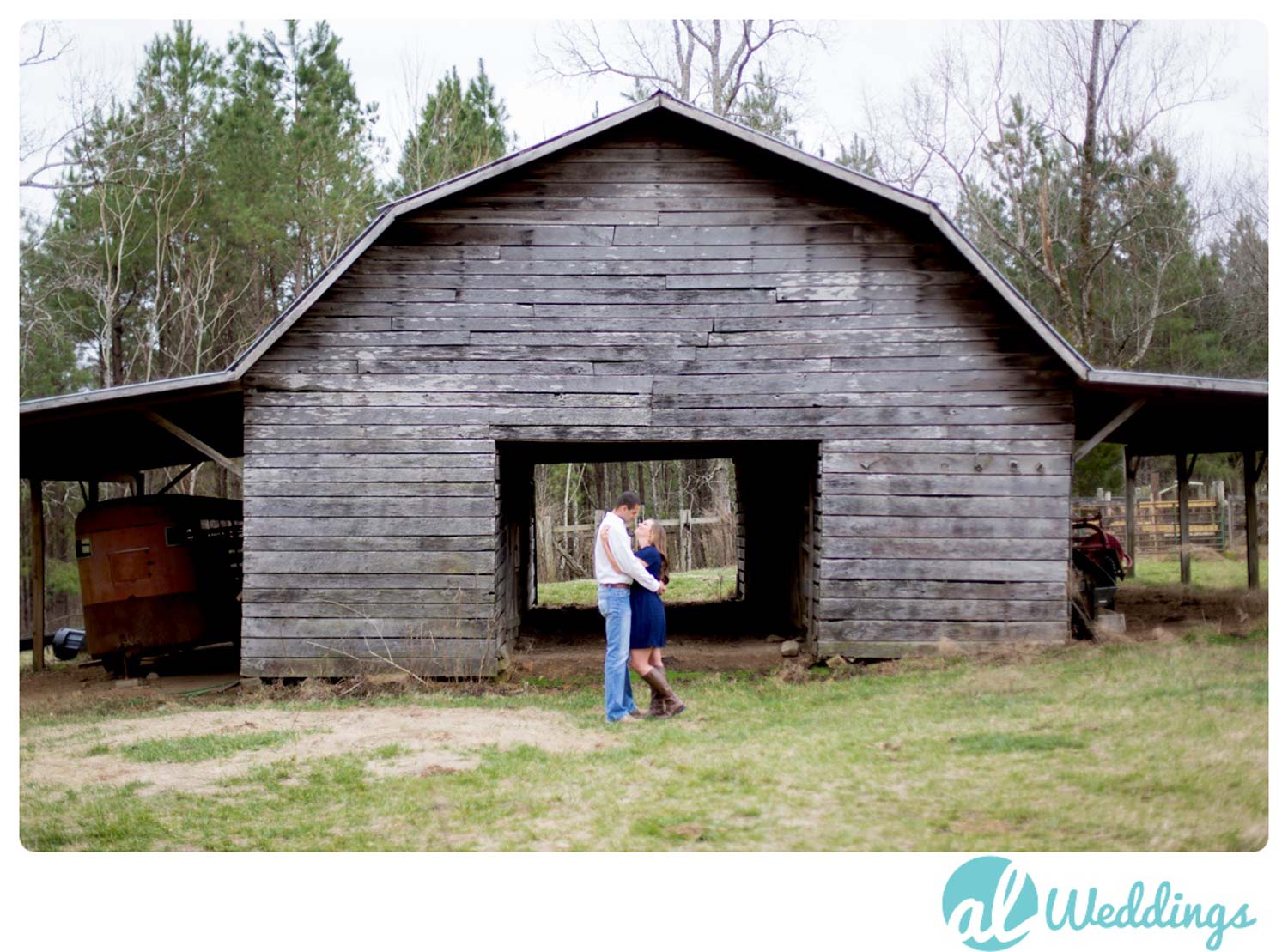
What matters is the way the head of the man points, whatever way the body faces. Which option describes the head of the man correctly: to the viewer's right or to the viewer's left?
to the viewer's right

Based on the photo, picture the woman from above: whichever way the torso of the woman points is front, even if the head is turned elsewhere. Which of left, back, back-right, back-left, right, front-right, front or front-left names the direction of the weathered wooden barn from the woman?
right

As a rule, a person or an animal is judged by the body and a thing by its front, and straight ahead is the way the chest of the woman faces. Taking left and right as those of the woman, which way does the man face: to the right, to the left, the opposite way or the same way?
the opposite way

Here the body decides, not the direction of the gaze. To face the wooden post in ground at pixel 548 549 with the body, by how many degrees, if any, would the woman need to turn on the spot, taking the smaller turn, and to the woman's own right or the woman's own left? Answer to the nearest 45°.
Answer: approximately 90° to the woman's own right

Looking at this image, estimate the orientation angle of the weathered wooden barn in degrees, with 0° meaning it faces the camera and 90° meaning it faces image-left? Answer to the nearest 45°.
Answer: approximately 0°

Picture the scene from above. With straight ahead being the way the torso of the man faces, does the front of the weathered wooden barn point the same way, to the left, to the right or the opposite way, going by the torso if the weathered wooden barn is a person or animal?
to the right

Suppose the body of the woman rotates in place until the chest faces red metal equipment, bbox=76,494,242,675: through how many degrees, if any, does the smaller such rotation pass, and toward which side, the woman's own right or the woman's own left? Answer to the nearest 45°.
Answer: approximately 45° to the woman's own right

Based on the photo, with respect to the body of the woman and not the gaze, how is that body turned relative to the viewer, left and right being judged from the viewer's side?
facing to the left of the viewer

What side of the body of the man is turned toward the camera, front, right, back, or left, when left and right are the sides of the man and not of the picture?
right

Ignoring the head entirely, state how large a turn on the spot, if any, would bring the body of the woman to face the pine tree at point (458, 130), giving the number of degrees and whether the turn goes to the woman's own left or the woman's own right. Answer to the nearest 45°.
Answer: approximately 90° to the woman's own right
